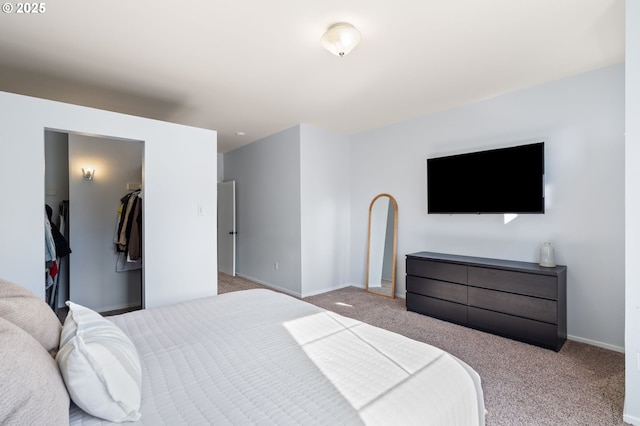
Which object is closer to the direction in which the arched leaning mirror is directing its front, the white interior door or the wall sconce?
the wall sconce

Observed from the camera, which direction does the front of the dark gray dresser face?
facing the viewer and to the left of the viewer

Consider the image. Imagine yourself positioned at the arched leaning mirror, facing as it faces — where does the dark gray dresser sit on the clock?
The dark gray dresser is roughly at 9 o'clock from the arched leaning mirror.

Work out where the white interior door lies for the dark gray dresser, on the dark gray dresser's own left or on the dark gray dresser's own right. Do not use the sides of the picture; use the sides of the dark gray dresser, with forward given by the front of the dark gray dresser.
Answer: on the dark gray dresser's own right

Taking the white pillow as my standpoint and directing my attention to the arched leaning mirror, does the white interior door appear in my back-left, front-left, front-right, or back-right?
front-left

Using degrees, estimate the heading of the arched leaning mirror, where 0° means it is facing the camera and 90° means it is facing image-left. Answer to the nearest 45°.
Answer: approximately 45°

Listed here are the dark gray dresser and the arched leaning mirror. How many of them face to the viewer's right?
0

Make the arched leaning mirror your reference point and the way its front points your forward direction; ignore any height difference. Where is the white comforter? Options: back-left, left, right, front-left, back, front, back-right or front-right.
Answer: front-left

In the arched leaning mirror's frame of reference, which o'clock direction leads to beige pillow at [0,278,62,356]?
The beige pillow is roughly at 11 o'clock from the arched leaning mirror.
